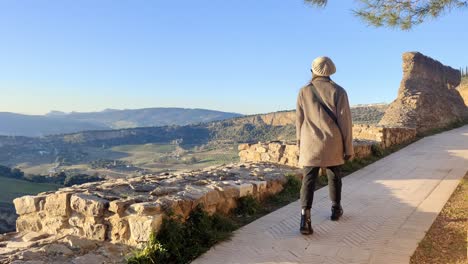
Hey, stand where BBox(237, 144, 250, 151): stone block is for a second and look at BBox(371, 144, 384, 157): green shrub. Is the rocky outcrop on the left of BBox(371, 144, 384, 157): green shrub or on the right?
left

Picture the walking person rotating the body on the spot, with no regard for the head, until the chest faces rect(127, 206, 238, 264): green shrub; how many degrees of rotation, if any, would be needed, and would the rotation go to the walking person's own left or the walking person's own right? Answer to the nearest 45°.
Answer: approximately 135° to the walking person's own left

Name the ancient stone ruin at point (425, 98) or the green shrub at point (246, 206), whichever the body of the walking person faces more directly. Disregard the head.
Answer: the ancient stone ruin

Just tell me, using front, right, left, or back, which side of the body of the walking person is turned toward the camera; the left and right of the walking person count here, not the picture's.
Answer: back

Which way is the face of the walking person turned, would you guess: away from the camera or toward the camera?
away from the camera

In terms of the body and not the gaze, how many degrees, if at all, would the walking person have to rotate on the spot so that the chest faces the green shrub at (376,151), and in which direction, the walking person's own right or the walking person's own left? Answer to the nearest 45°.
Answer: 0° — they already face it

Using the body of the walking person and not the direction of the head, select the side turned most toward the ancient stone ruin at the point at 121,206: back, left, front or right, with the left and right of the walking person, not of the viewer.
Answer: left
